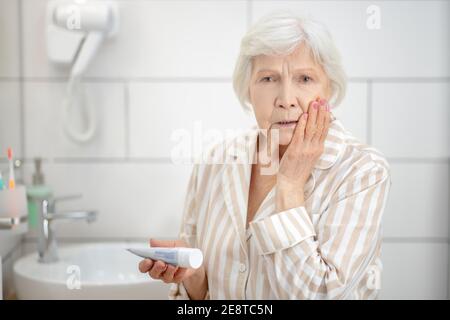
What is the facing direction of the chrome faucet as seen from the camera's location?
facing to the right of the viewer

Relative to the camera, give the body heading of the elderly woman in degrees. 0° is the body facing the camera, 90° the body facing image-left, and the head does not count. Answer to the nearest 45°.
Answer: approximately 45°

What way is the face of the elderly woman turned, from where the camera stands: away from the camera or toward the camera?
toward the camera

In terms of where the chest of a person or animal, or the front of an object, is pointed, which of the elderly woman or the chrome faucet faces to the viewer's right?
the chrome faucet

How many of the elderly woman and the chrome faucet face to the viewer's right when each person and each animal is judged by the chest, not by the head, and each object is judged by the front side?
1
